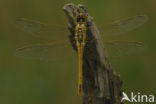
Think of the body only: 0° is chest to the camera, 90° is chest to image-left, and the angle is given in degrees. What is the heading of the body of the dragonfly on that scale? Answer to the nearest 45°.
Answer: approximately 180°
